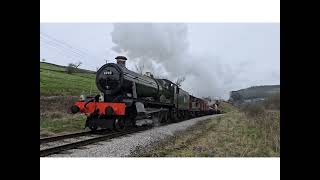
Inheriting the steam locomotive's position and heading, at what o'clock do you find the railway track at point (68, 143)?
The railway track is roughly at 11 o'clock from the steam locomotive.

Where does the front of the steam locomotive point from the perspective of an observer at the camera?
facing the viewer and to the left of the viewer
